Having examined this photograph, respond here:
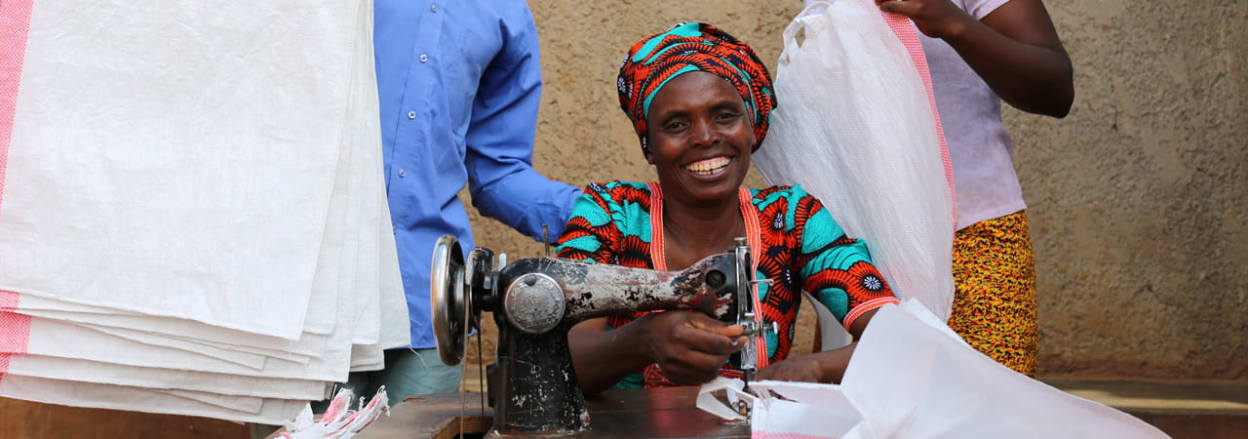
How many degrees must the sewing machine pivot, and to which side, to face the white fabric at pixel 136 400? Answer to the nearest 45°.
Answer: approximately 90° to its left

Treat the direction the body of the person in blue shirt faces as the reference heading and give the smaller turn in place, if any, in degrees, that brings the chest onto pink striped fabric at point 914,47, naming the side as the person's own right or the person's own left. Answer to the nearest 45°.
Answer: approximately 135° to the person's own left

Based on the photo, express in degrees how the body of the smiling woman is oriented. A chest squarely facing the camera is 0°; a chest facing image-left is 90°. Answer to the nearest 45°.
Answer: approximately 0°

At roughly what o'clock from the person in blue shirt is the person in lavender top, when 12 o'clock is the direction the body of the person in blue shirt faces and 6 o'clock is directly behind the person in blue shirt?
The person in lavender top is roughly at 8 o'clock from the person in blue shirt.

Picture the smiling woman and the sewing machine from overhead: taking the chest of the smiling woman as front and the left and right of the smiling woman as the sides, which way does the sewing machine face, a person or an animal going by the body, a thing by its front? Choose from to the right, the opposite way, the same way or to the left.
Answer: the opposite way

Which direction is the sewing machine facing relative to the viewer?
away from the camera

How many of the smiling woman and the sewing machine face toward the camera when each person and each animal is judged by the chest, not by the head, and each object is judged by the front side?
1

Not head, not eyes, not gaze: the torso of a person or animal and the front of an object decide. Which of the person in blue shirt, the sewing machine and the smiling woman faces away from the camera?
the sewing machine
